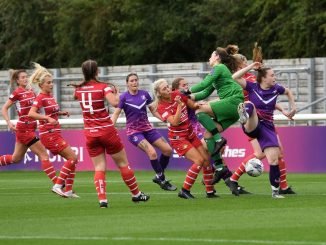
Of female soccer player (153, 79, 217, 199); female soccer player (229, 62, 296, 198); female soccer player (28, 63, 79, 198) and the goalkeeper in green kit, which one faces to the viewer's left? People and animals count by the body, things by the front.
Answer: the goalkeeper in green kit

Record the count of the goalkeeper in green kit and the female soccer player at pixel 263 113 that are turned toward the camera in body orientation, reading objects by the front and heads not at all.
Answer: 1

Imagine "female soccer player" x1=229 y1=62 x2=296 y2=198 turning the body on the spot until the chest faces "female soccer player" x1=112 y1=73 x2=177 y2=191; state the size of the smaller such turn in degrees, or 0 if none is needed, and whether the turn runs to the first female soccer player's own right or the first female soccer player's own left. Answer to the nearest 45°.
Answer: approximately 135° to the first female soccer player's own right

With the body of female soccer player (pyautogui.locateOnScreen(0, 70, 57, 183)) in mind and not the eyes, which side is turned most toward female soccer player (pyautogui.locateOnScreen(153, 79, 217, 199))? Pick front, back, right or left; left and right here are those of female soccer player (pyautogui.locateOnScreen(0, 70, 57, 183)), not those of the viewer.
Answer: front

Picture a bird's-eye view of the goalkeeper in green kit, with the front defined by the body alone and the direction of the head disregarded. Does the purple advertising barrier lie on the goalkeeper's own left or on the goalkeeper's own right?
on the goalkeeper's own right

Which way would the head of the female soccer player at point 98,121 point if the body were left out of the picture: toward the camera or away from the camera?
away from the camera

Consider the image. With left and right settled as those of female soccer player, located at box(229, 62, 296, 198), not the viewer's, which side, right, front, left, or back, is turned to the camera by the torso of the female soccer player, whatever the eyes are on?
front

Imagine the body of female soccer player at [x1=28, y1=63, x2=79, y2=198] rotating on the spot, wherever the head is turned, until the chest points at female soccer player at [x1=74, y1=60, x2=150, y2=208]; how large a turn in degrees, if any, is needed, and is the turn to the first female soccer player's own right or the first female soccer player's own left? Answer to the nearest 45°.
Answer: approximately 45° to the first female soccer player's own right

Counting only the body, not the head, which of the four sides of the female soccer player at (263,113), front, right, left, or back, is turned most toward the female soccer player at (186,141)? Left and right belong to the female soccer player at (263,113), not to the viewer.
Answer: right

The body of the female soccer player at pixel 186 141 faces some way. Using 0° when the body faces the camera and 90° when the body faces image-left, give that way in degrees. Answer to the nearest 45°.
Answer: approximately 315°

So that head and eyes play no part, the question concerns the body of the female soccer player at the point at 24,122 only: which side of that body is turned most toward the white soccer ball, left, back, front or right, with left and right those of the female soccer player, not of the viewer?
front
